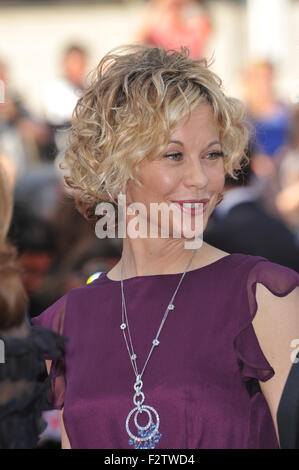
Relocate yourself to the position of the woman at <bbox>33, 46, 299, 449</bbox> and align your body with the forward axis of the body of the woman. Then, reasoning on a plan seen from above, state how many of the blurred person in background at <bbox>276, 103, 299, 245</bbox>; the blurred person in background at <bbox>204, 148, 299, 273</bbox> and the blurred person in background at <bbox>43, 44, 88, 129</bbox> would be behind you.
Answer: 3

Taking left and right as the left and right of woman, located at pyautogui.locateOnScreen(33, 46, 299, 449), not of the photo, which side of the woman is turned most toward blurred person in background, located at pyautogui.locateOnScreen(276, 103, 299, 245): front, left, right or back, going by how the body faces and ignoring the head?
back

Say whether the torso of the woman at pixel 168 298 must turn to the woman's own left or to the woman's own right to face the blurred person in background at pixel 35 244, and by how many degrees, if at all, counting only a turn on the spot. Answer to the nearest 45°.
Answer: approximately 180°

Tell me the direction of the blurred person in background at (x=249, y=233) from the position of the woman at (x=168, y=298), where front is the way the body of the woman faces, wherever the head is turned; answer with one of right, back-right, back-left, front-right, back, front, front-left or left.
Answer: back

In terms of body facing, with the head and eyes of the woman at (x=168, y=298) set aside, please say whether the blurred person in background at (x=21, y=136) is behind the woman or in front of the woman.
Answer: behind

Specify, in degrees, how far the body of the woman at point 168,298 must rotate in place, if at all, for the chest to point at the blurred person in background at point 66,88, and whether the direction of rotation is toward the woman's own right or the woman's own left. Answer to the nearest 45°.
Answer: approximately 180°

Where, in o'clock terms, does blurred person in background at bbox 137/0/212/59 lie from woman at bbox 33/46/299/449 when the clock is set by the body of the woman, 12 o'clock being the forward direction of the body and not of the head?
The blurred person in background is roughly at 6 o'clock from the woman.

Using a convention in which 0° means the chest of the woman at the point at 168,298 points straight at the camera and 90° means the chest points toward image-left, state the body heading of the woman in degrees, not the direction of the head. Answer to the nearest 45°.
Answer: approximately 0°

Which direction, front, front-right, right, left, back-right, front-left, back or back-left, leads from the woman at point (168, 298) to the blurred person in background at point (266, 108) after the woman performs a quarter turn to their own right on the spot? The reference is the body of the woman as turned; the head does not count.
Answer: right

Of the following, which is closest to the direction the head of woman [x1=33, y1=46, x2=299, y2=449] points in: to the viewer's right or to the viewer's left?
to the viewer's right
